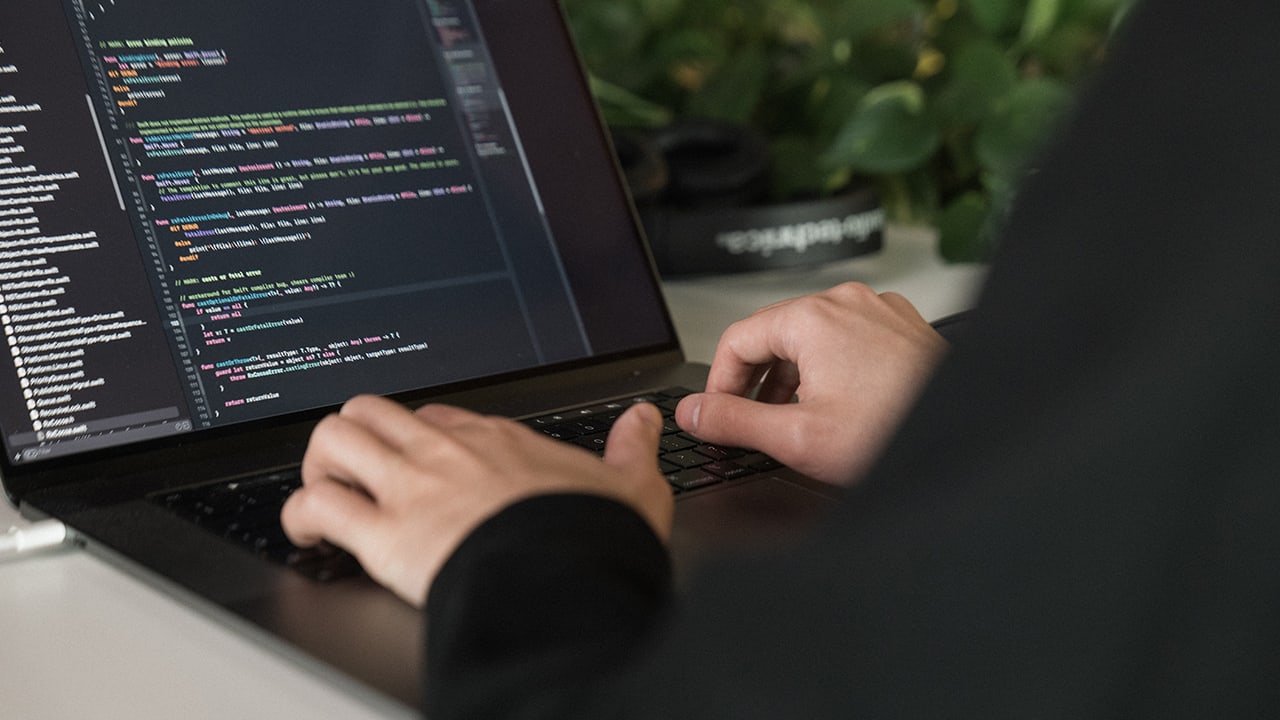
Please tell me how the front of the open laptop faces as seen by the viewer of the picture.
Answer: facing the viewer and to the right of the viewer

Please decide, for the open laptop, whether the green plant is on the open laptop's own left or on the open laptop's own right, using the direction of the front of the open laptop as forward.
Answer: on the open laptop's own left
